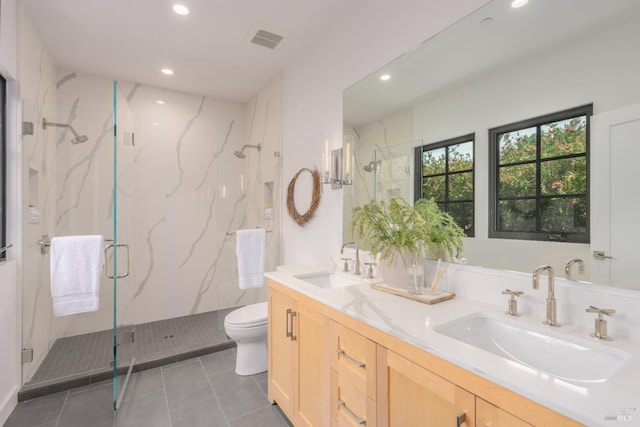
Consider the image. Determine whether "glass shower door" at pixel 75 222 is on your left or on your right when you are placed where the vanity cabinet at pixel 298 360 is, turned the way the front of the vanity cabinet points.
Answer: on your right

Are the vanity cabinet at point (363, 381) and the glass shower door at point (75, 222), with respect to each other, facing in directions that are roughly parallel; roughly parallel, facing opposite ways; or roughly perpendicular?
roughly perpendicular

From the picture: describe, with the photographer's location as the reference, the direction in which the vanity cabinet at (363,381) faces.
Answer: facing the viewer and to the left of the viewer

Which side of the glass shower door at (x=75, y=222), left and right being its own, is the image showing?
front

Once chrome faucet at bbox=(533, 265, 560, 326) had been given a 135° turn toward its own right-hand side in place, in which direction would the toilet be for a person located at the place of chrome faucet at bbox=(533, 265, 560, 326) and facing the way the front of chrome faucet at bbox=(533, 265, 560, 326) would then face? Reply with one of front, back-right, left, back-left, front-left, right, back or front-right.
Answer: left

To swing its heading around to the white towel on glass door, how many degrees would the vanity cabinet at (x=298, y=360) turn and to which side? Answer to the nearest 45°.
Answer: approximately 45° to its right

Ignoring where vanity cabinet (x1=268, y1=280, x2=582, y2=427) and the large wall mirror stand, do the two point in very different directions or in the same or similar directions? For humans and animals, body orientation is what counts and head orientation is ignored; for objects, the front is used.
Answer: same or similar directions

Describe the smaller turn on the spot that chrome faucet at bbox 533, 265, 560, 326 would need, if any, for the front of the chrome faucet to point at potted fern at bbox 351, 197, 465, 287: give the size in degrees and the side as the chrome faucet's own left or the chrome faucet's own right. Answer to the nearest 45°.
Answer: approximately 45° to the chrome faucet's own right
